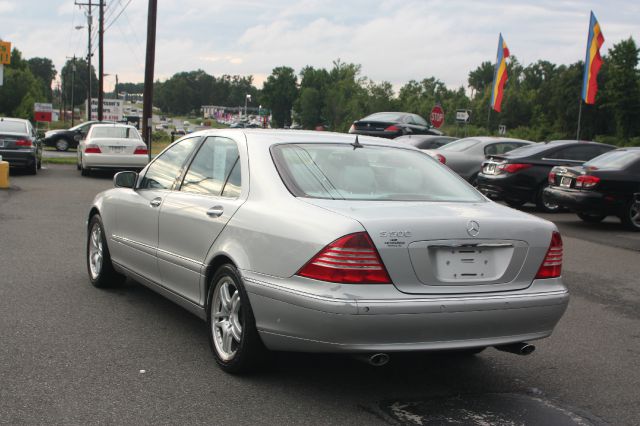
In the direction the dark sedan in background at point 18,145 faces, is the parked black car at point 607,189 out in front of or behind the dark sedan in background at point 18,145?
behind

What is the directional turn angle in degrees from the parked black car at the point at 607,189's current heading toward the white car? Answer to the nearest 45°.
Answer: approximately 135° to its left

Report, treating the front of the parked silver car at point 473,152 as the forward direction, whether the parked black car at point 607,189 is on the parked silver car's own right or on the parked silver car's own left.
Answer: on the parked silver car's own right

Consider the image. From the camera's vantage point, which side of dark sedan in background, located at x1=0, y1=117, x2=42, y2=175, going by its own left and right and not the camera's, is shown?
back

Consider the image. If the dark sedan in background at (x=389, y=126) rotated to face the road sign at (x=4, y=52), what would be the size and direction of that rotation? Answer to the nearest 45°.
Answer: approximately 135° to its left

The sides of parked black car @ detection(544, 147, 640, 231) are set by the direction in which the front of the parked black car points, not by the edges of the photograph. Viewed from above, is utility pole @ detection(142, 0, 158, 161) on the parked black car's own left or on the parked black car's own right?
on the parked black car's own left

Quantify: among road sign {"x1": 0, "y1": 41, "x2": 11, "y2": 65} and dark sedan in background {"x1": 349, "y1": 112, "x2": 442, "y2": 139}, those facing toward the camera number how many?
1

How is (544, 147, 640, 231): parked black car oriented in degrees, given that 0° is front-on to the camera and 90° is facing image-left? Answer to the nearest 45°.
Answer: approximately 225°

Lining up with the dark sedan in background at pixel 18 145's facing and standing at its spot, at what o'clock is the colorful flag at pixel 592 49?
The colorful flag is roughly at 3 o'clock from the dark sedan in background.

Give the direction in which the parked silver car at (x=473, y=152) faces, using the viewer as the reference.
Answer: facing away from the viewer and to the right of the viewer

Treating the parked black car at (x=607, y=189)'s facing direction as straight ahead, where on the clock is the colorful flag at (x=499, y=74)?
The colorful flag is roughly at 10 o'clock from the parked black car.

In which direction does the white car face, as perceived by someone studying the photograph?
facing away from the viewer

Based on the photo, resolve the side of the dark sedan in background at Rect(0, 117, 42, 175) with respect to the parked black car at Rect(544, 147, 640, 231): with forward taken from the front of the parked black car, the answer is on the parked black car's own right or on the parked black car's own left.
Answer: on the parked black car's own left

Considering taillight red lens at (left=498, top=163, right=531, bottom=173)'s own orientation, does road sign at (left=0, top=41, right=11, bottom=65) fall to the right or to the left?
on its right

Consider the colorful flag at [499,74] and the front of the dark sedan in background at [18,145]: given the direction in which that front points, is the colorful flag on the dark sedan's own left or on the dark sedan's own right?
on the dark sedan's own right
